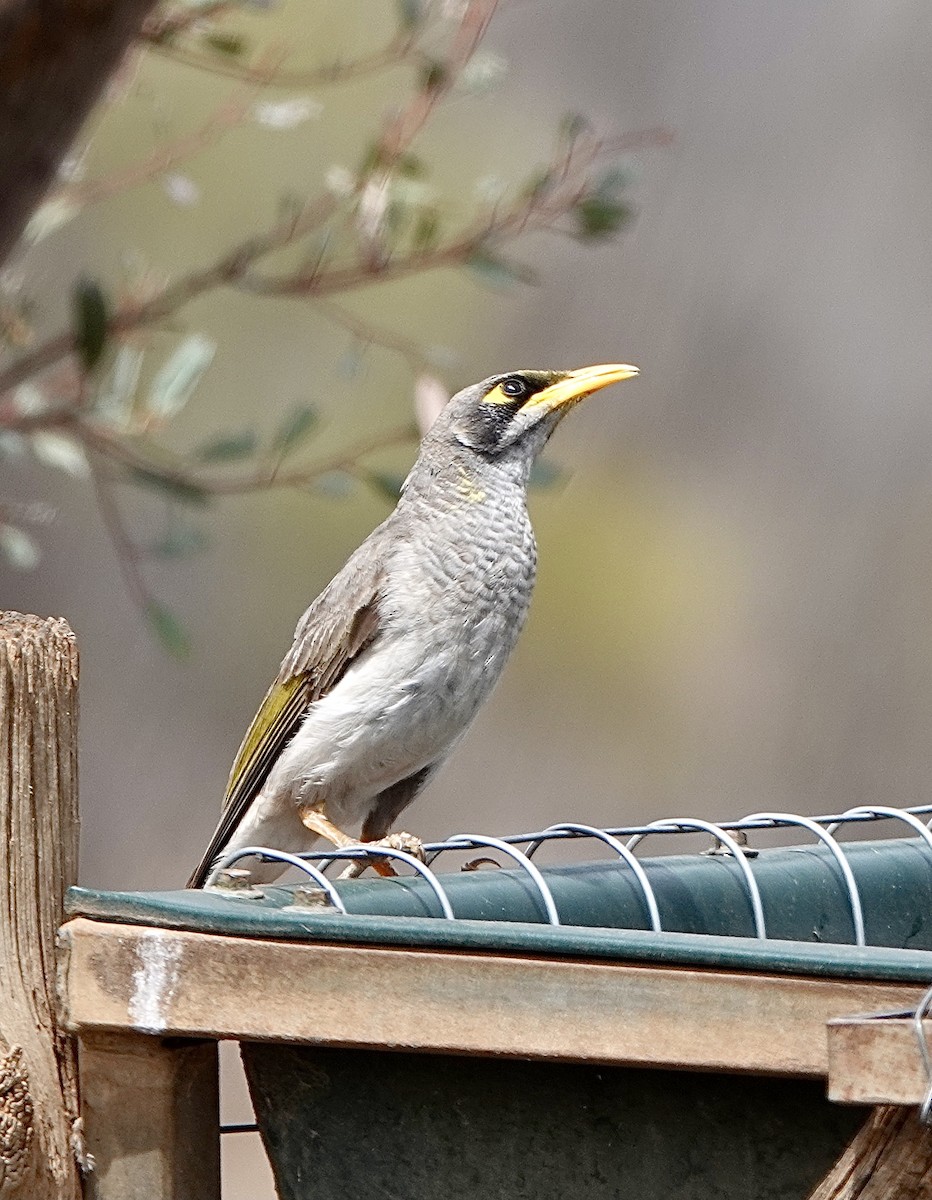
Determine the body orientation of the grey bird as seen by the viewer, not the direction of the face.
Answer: to the viewer's right

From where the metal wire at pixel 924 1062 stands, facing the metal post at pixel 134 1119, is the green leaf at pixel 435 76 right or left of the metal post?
right

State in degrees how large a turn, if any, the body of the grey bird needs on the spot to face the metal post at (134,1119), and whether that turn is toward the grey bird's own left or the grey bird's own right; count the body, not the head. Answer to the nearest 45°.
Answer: approximately 90° to the grey bird's own right

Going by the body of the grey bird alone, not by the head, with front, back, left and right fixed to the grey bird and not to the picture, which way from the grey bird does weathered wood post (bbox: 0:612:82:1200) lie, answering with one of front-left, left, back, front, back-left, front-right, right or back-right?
right
